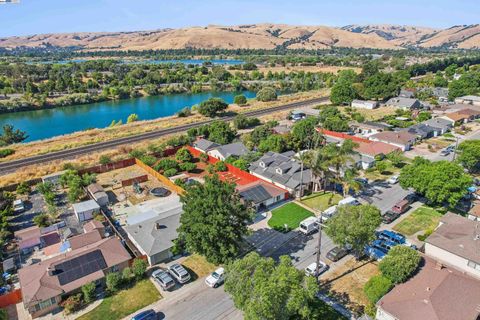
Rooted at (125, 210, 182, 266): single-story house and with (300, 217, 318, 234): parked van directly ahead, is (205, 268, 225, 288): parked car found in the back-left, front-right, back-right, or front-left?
front-right

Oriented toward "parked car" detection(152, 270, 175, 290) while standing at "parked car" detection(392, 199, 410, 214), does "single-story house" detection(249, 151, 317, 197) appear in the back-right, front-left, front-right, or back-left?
front-right

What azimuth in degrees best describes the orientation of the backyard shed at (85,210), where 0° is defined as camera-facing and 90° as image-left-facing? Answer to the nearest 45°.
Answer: approximately 315°

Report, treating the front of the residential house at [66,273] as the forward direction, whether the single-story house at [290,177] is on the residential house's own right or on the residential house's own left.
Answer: on the residential house's own left

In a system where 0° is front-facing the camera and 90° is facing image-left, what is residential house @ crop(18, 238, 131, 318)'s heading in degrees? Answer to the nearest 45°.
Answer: approximately 315°

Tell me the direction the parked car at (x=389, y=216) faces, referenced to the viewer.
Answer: facing away from the viewer and to the right of the viewer
